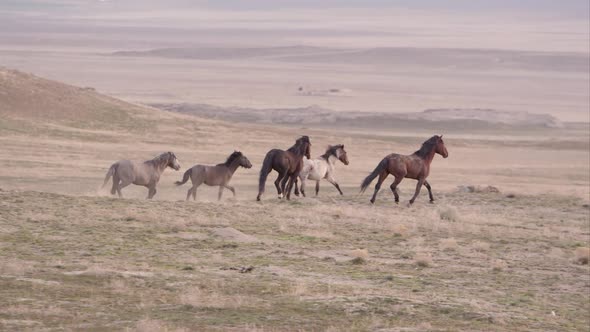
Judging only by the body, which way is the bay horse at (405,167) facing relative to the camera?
to the viewer's right

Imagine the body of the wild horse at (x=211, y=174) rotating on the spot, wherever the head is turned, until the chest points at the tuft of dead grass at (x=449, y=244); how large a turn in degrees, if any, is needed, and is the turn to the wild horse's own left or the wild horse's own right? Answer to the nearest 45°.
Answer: approximately 45° to the wild horse's own right

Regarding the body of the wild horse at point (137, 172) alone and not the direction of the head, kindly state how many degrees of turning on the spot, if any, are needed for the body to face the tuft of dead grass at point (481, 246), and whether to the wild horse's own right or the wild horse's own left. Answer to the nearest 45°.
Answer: approximately 45° to the wild horse's own right

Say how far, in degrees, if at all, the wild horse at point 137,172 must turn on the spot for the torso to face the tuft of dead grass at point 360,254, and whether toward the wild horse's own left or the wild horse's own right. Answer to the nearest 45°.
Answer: approximately 45° to the wild horse's own right

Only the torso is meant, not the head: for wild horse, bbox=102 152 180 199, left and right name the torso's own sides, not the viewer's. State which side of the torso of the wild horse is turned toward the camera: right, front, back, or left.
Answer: right

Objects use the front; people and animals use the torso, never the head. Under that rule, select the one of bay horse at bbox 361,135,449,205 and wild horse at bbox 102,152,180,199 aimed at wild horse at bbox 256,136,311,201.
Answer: wild horse at bbox 102,152,180,199

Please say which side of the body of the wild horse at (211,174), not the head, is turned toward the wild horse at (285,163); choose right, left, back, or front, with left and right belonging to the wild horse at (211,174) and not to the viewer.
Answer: front

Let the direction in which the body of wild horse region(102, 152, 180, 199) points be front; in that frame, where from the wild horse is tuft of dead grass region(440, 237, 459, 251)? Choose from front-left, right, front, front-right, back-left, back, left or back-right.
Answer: front-right

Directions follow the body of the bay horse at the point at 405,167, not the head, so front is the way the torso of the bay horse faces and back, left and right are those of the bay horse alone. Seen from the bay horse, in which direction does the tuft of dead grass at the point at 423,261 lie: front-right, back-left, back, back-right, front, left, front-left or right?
right

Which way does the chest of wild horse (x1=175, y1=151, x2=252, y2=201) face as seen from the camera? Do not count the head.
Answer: to the viewer's right

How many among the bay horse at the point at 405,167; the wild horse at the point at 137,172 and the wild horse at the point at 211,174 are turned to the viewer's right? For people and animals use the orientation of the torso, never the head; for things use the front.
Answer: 3
